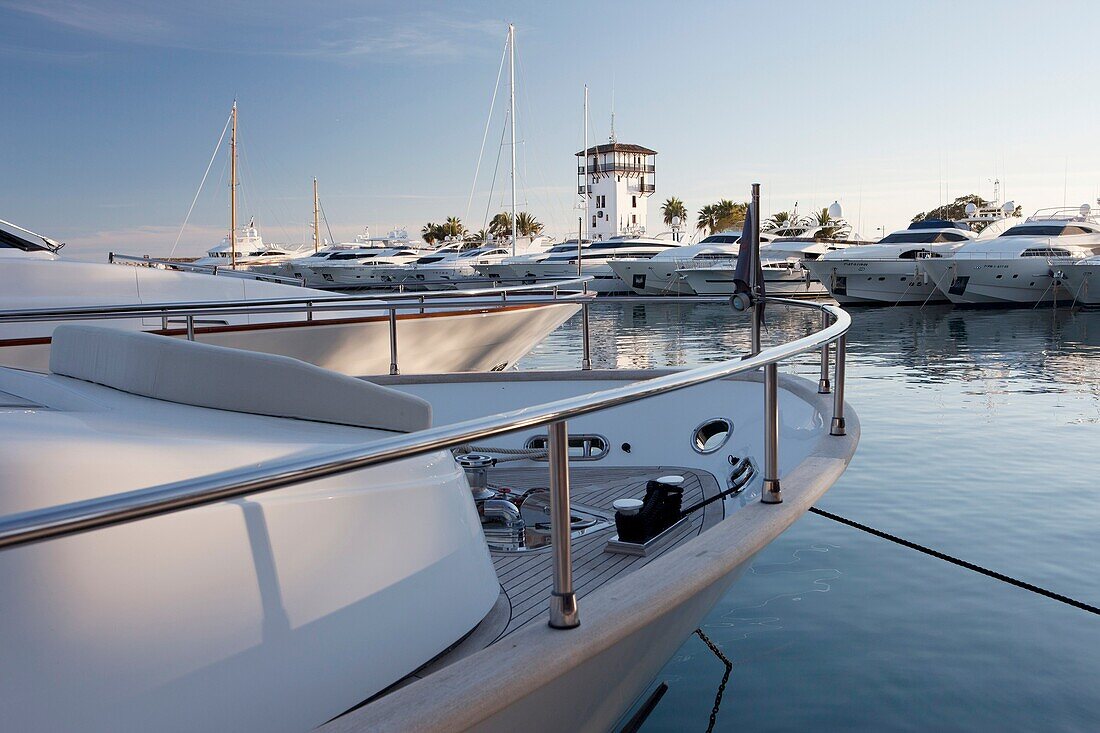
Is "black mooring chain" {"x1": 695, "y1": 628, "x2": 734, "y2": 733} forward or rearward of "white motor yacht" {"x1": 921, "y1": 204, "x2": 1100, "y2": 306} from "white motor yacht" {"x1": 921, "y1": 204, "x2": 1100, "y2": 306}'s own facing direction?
forward

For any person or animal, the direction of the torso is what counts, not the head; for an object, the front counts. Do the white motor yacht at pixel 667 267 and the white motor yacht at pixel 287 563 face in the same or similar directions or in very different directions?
very different directions

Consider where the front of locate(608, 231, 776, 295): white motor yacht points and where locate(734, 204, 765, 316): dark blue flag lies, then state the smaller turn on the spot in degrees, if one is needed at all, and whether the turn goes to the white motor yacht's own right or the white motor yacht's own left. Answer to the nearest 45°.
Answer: approximately 45° to the white motor yacht's own left

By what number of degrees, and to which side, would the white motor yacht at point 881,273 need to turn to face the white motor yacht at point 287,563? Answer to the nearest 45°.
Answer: approximately 45° to its left

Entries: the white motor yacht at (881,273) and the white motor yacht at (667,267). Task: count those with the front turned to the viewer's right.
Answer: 0

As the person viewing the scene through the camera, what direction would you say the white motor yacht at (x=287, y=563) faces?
facing away from the viewer and to the right of the viewer

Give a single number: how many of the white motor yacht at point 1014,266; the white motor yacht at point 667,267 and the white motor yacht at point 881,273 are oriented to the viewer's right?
0

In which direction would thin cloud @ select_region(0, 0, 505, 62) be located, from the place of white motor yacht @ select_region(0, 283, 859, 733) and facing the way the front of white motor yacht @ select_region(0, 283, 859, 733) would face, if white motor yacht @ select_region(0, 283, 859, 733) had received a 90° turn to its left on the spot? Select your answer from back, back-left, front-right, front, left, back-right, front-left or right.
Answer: front-right

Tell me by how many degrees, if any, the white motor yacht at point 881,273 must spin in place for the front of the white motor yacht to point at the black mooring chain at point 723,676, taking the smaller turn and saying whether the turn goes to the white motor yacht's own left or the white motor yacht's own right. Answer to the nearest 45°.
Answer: approximately 45° to the white motor yacht's own left

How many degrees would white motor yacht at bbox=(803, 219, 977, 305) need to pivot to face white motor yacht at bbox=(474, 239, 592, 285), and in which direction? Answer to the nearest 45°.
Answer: approximately 45° to its right

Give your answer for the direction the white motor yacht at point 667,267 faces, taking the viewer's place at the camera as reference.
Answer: facing the viewer and to the left of the viewer

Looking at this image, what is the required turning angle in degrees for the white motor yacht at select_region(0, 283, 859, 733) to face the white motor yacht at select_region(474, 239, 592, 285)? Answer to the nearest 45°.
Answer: approximately 45° to its left
